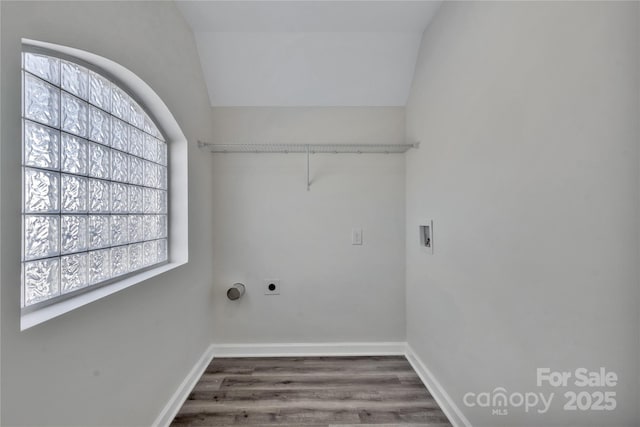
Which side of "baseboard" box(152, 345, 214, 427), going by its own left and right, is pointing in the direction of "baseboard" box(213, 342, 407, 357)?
front

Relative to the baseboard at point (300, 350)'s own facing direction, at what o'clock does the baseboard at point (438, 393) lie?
the baseboard at point (438, 393) is roughly at 10 o'clock from the baseboard at point (300, 350).

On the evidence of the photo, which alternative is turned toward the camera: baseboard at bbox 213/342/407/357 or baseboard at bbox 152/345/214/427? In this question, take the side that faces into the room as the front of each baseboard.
baseboard at bbox 213/342/407/357

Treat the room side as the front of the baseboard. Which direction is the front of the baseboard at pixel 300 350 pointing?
toward the camera

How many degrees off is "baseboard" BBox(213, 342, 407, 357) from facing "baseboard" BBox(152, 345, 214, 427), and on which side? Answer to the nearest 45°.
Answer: approximately 45° to its right

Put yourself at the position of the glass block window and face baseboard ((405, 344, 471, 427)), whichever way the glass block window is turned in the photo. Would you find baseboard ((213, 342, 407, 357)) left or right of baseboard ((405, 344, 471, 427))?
left

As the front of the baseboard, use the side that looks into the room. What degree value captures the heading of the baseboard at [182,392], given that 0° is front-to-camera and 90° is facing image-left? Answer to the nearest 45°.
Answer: approximately 270°

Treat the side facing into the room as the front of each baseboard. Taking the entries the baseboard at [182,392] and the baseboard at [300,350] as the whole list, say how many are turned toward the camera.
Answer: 1

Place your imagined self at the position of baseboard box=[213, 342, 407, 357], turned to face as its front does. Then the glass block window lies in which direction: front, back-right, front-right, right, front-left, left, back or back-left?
front-right
